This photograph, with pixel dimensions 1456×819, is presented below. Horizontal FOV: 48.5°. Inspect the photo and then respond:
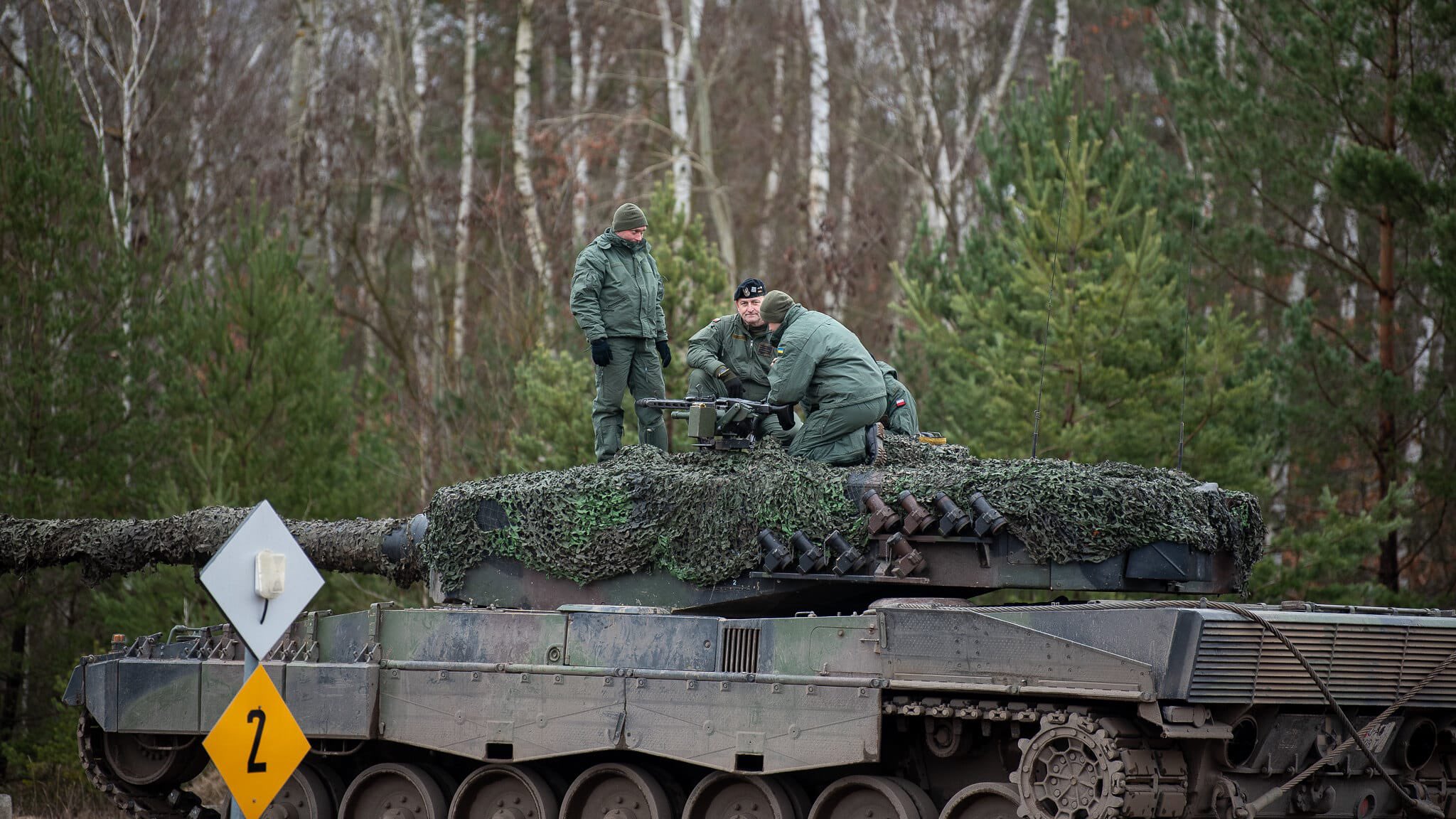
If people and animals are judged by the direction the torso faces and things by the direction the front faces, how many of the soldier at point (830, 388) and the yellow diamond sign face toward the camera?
1

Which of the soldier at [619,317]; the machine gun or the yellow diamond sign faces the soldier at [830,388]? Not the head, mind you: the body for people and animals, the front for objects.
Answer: the soldier at [619,317]

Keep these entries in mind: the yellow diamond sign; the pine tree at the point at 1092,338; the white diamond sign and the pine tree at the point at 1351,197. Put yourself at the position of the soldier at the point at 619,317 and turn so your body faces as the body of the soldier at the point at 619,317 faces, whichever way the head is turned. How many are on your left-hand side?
2

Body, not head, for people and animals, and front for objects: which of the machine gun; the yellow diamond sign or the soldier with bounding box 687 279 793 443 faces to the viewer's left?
the machine gun

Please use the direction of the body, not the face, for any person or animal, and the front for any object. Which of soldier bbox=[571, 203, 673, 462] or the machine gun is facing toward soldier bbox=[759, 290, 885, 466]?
soldier bbox=[571, 203, 673, 462]

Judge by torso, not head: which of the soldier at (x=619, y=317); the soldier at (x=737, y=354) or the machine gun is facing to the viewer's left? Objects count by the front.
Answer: the machine gun

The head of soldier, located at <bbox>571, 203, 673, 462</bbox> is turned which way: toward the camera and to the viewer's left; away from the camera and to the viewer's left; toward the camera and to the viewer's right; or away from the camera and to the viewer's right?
toward the camera and to the viewer's right

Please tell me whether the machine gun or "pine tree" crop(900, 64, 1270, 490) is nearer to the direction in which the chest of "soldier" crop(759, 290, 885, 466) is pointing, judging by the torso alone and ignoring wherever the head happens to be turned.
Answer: the machine gun

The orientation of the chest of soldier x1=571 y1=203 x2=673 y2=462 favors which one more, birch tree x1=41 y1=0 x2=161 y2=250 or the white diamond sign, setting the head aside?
the white diamond sign

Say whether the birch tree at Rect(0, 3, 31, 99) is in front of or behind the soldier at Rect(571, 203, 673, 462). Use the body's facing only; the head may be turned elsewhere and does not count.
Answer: behind
